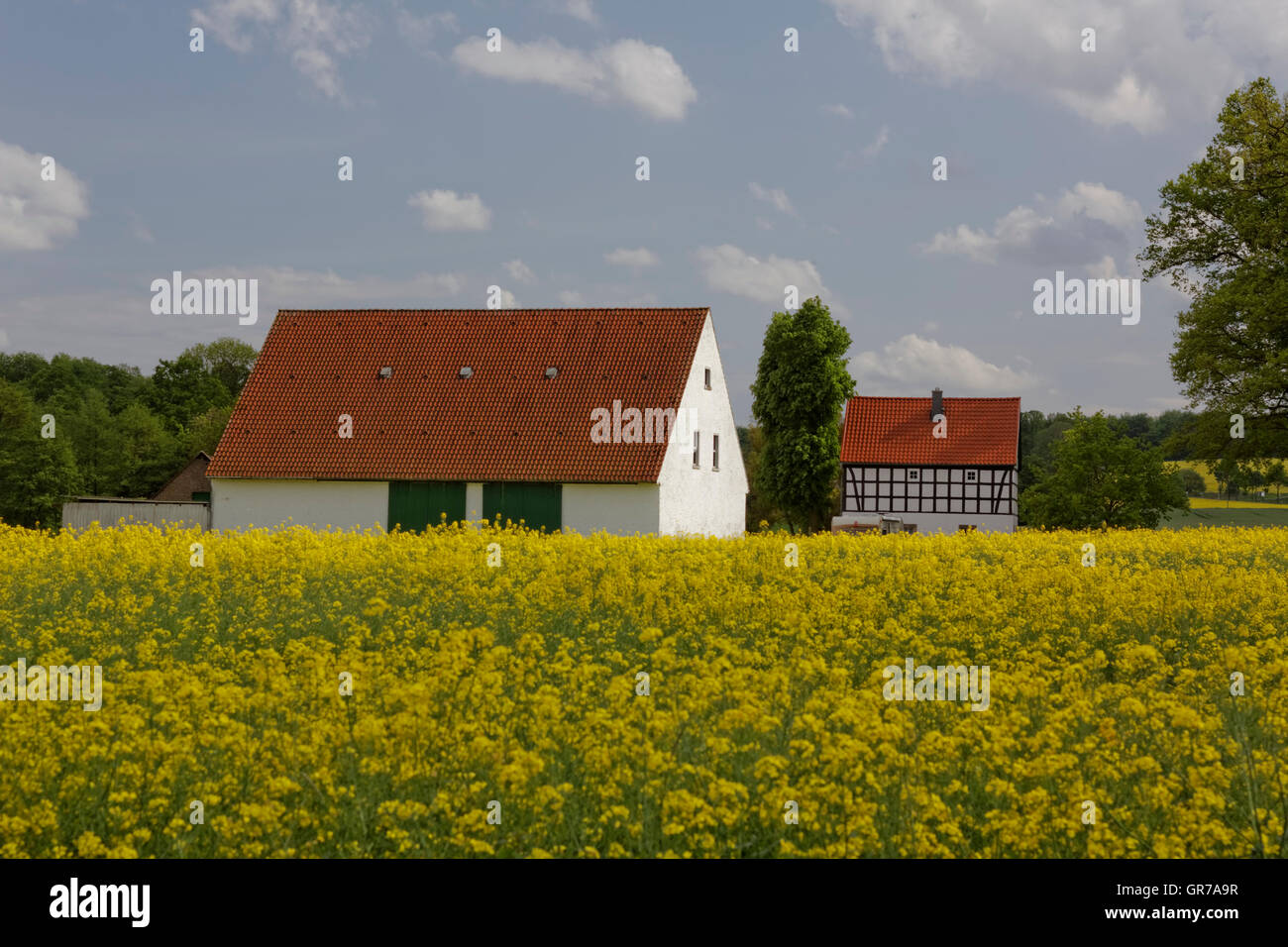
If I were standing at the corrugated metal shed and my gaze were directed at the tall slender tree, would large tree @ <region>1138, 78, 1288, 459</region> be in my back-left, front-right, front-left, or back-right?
front-right

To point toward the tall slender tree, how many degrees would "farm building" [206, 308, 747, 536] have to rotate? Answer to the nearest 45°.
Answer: approximately 135° to its left

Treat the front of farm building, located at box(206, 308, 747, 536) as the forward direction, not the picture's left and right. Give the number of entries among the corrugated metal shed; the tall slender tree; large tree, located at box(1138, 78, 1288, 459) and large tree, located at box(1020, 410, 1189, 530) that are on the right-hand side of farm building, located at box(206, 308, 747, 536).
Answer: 1

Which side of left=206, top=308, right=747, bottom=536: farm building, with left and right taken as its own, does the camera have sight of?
front

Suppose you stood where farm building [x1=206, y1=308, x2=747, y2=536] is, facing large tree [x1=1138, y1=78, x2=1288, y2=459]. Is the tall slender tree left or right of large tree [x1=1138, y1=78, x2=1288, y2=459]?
left

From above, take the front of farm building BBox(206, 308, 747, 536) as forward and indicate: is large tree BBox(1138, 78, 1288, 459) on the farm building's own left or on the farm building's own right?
on the farm building's own left

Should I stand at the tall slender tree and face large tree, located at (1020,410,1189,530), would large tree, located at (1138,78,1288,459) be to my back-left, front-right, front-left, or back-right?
front-right

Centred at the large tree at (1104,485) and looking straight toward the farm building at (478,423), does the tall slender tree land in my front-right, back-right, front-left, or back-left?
front-right

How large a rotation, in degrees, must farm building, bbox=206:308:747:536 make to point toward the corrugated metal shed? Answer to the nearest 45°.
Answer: approximately 90° to its right

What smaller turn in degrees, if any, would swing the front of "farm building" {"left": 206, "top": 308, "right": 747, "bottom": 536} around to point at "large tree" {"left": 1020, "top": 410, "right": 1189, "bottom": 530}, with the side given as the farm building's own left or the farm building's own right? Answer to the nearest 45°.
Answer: approximately 135° to the farm building's own left
